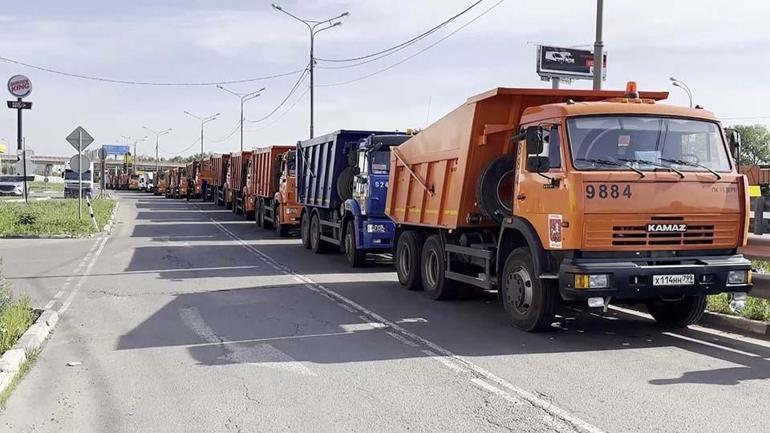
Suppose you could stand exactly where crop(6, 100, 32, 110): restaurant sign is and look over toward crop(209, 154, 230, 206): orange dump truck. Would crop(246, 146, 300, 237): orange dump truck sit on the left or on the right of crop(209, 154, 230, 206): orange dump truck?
right

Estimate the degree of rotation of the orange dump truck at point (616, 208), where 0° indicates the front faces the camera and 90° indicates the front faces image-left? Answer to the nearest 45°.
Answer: approximately 315°

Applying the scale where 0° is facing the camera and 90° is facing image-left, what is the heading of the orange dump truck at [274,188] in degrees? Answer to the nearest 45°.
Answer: approximately 315°

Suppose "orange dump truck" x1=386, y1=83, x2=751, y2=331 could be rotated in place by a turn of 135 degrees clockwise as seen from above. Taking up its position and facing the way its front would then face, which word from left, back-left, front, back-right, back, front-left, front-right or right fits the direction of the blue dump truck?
front-right

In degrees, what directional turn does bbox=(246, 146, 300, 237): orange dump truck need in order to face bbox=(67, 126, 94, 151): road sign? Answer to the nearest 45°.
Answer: approximately 135° to its right

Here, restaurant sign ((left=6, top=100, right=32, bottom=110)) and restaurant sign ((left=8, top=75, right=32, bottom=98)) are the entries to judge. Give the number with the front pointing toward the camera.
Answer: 2

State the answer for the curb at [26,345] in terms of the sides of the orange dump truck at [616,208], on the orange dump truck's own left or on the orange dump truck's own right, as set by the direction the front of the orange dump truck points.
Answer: on the orange dump truck's own right

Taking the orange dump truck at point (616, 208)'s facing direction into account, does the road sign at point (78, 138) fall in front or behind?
behind
